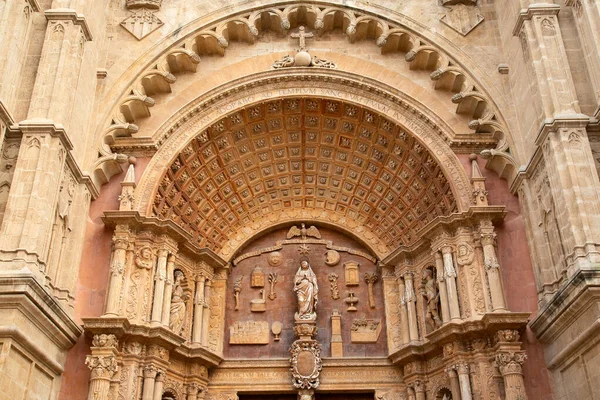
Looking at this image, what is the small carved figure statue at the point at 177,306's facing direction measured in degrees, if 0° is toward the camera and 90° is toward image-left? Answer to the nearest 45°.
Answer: approximately 315°

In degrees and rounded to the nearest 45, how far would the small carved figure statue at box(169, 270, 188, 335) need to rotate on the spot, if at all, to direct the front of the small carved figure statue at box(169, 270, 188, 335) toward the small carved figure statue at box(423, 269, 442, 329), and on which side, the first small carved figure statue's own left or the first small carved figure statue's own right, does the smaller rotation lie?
approximately 45° to the first small carved figure statue's own left

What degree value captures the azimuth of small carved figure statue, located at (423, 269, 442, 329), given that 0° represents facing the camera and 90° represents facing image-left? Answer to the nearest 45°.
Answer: approximately 45°

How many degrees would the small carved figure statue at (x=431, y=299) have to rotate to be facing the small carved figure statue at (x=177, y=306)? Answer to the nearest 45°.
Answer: approximately 45° to its right
